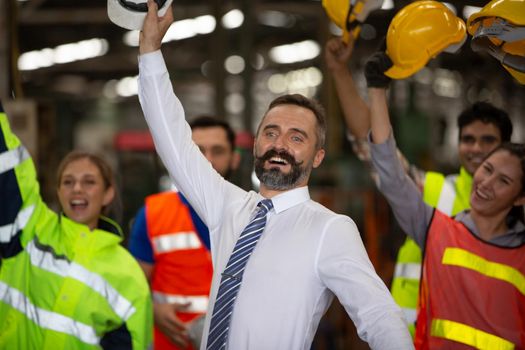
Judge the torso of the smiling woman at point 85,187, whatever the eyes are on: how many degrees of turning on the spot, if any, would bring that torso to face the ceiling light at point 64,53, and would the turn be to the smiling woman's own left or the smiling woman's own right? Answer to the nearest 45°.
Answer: approximately 135° to the smiling woman's own right

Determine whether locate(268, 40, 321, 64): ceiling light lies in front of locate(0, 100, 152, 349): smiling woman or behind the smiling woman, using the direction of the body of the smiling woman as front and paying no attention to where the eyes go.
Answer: behind

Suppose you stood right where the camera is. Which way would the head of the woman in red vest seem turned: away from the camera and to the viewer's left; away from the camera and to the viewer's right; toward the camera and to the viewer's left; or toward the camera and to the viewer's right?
toward the camera and to the viewer's left

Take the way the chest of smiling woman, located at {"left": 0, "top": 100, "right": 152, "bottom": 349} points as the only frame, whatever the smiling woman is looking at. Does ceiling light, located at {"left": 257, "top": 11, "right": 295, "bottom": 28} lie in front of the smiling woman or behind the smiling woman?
behind

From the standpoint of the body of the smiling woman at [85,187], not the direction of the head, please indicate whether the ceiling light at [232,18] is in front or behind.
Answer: behind

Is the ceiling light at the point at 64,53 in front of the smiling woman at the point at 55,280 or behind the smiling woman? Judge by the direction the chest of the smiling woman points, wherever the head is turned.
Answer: behind

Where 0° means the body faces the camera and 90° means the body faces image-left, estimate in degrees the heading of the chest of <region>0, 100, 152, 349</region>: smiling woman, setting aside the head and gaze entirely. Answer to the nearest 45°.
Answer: approximately 45°

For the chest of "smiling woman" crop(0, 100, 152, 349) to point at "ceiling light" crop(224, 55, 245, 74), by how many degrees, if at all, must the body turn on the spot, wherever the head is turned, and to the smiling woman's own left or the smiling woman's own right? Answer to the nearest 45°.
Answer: approximately 135° to the smiling woman's own right
